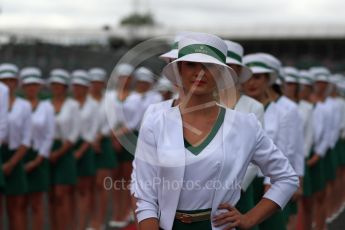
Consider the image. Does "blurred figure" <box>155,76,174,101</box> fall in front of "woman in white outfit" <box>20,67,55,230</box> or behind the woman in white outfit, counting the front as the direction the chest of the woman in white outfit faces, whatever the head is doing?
behind

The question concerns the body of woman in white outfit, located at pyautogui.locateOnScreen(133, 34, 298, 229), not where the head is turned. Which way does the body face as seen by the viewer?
toward the camera

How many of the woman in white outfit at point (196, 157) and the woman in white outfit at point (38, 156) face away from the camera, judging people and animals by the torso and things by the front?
0

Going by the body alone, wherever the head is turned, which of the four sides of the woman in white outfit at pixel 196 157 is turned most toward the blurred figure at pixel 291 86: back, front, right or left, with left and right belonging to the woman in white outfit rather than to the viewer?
back
